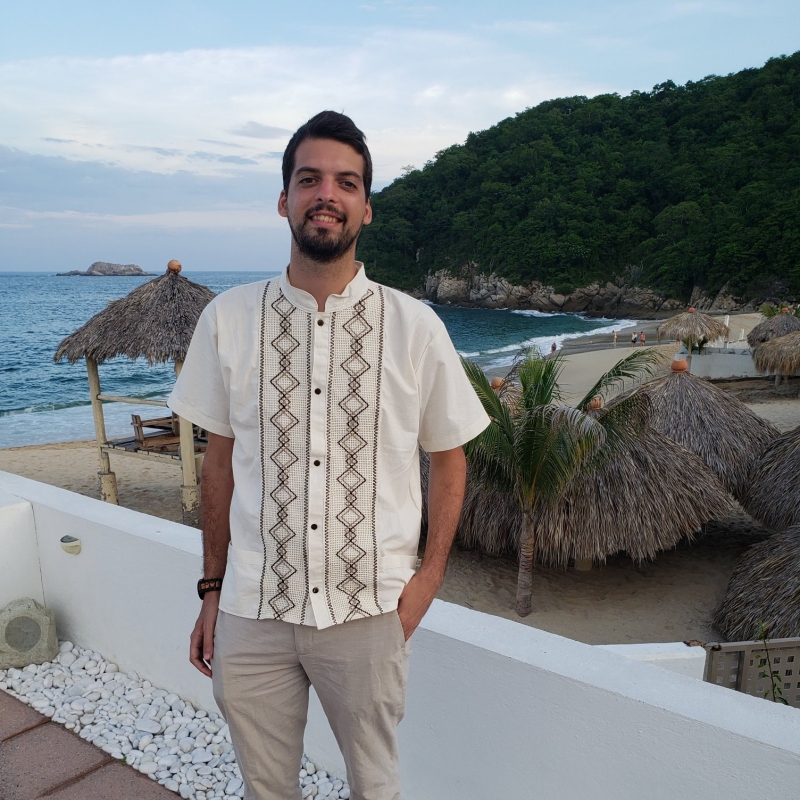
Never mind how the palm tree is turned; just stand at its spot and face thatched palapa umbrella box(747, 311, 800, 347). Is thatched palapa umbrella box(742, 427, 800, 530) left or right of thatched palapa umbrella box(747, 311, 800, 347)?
right

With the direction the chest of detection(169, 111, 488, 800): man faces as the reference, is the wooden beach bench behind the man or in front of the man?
behind

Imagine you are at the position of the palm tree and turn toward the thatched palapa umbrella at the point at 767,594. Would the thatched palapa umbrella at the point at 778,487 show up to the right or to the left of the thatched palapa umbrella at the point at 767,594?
left

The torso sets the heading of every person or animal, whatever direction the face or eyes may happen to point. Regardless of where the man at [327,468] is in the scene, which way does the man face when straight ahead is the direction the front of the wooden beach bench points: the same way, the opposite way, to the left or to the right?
to the right

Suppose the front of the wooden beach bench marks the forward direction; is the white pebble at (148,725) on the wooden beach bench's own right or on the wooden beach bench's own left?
on the wooden beach bench's own right

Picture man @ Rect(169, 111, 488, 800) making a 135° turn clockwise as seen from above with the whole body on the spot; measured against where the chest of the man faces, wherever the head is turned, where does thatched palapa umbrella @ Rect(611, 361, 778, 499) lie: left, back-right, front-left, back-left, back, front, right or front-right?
right

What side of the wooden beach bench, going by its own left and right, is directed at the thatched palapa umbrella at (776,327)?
front

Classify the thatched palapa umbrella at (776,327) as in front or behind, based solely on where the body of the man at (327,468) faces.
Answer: behind

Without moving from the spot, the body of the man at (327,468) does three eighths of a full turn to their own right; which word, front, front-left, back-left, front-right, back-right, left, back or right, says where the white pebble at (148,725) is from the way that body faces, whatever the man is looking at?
front

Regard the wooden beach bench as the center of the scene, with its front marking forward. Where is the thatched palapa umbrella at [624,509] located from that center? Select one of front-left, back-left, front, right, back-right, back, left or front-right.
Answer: front-right

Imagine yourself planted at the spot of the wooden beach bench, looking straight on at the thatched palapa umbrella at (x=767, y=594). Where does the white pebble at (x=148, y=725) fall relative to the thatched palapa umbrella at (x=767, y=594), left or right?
right

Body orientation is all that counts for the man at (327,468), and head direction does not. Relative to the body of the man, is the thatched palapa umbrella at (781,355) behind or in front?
behind

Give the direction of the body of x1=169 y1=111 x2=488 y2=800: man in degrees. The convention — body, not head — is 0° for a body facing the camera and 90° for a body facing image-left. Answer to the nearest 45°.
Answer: approximately 0°
